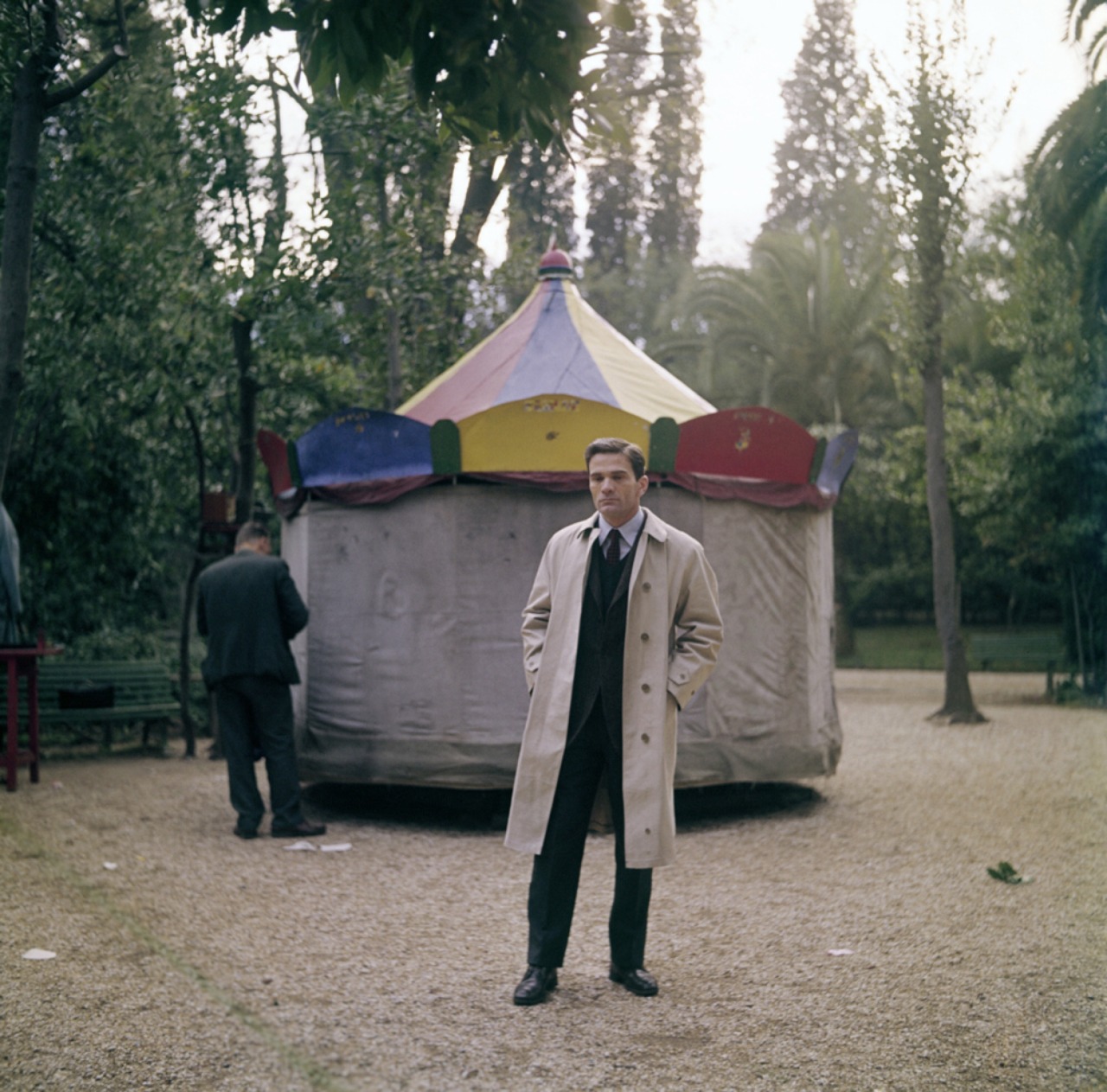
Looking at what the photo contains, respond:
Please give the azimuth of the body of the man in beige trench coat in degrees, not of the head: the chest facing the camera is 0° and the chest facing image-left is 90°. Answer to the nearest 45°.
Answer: approximately 0°

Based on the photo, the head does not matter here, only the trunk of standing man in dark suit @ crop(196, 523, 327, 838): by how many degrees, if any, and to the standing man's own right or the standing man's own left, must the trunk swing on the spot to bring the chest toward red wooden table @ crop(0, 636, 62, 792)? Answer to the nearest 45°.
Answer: approximately 90° to the standing man's own left

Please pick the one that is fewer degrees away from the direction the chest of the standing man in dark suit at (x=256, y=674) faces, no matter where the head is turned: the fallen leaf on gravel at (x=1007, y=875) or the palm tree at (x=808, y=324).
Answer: the palm tree

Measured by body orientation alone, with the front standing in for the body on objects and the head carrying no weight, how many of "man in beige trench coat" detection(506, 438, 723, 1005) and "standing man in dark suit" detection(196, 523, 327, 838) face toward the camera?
1

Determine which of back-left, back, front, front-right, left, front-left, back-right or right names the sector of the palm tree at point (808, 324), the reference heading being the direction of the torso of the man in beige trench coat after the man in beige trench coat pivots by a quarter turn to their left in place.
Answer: left

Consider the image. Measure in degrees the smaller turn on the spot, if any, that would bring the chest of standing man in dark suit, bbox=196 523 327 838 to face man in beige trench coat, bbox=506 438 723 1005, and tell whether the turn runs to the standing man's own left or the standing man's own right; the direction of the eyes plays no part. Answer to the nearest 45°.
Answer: approximately 135° to the standing man's own right

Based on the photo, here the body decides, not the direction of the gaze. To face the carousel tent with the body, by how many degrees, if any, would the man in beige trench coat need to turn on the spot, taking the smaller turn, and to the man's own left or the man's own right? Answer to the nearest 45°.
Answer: approximately 180°

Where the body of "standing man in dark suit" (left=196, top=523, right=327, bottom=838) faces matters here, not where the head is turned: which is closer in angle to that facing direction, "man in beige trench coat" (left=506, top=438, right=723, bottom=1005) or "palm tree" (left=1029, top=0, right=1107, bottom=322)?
the palm tree
